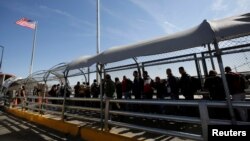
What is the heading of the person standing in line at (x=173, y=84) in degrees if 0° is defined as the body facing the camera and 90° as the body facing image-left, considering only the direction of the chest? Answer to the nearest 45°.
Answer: approximately 90°

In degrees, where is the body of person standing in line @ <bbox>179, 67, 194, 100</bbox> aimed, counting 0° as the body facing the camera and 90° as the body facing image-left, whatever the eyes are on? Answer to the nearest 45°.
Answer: approximately 90°

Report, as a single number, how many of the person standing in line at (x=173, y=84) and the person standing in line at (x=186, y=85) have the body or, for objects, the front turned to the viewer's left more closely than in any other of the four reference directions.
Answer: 2

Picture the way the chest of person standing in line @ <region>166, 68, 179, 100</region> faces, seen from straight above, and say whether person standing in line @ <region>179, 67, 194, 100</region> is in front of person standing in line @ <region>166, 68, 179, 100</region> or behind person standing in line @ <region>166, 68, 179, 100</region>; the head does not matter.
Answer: behind
